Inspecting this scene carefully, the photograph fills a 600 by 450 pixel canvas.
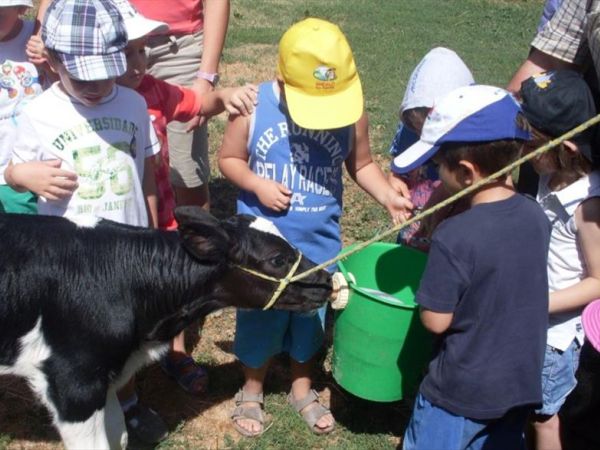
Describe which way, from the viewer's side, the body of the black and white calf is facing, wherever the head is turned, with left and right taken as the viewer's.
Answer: facing to the right of the viewer

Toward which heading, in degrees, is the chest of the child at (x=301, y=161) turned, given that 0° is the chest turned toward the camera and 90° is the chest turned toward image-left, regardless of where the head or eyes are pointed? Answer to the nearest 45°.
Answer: approximately 0°

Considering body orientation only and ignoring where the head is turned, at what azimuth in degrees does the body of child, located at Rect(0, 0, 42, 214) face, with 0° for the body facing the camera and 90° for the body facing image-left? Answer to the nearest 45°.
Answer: approximately 315°

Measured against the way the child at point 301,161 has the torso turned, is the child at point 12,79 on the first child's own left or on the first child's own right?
on the first child's own right

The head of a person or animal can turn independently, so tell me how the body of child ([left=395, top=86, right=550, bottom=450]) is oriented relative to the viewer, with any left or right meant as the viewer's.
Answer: facing away from the viewer and to the left of the viewer

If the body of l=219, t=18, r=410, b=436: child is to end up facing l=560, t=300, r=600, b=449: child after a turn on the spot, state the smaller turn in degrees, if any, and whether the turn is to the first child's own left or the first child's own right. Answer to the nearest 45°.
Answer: approximately 90° to the first child's own left

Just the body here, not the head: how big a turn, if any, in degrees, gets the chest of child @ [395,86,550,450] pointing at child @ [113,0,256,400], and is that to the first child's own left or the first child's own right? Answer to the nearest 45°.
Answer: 0° — they already face them

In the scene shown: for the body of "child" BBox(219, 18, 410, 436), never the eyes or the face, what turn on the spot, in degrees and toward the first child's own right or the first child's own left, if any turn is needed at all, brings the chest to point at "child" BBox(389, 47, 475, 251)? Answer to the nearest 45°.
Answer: approximately 135° to the first child's own left

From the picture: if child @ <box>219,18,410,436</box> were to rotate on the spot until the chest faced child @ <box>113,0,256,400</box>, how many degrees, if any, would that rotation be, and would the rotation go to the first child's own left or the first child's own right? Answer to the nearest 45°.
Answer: approximately 135° to the first child's own right

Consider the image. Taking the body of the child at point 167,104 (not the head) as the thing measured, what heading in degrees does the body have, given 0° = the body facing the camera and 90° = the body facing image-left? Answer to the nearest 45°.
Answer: approximately 315°
